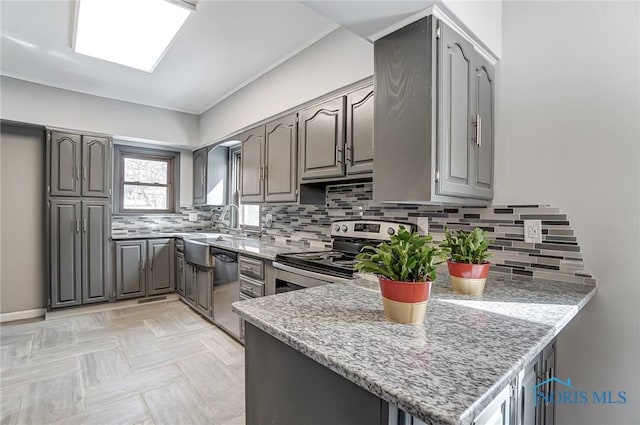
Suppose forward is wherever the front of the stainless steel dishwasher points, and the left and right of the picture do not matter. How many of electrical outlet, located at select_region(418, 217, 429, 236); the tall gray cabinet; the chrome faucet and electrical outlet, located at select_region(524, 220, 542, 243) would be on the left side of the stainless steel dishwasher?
2

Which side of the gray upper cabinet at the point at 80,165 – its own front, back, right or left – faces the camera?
front

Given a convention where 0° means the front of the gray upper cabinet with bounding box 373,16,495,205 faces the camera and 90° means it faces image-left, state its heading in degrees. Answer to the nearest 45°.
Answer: approximately 315°

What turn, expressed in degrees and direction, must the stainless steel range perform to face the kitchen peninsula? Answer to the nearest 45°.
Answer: approximately 45° to its left

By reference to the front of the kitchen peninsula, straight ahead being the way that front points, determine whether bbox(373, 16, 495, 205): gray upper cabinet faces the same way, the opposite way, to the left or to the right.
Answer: the same way

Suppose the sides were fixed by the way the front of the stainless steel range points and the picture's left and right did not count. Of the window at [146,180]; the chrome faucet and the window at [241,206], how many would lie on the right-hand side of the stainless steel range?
3

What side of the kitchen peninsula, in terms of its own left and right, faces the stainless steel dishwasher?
back

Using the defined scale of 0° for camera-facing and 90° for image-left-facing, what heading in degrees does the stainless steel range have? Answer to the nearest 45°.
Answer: approximately 45°

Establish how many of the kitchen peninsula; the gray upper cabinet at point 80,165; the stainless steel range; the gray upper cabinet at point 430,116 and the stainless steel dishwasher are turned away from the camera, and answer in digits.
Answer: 0

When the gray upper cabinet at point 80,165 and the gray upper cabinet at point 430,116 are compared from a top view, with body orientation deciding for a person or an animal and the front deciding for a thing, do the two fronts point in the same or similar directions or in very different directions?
same or similar directions

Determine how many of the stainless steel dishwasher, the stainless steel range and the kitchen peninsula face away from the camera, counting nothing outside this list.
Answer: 0
